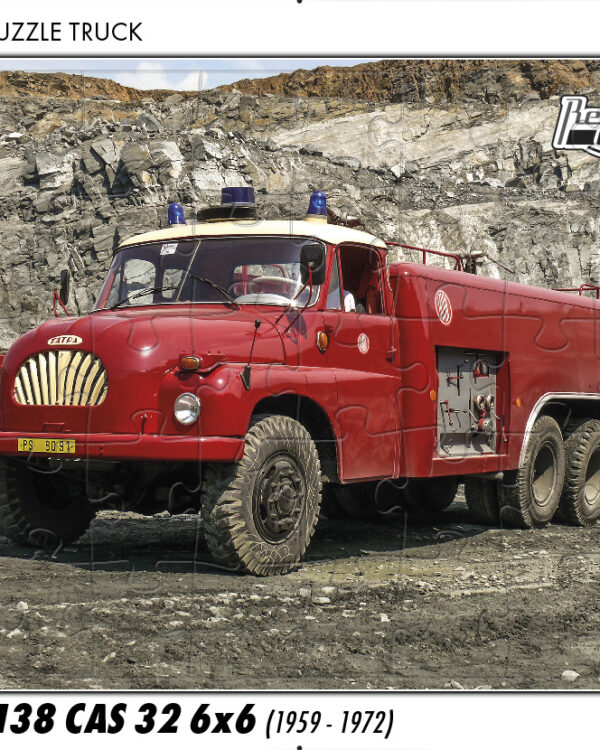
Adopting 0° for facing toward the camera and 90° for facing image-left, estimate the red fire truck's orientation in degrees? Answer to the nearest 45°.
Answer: approximately 45°
